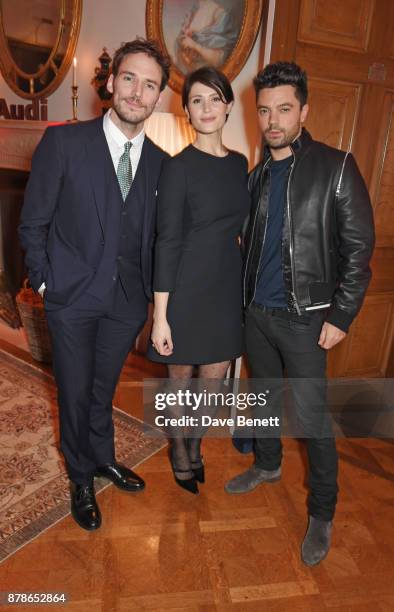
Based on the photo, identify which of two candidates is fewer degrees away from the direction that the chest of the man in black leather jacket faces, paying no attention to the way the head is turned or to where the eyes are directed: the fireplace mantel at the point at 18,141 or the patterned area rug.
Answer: the patterned area rug

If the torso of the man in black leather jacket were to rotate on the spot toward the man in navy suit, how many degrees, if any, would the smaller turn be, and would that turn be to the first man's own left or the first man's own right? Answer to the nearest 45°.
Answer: approximately 45° to the first man's own right

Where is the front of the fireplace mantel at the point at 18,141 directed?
toward the camera

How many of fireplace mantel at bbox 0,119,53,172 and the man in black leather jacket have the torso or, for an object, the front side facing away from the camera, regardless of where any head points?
0

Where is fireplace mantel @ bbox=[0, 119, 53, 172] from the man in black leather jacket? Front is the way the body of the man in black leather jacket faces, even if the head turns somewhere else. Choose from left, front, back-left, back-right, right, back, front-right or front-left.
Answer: right

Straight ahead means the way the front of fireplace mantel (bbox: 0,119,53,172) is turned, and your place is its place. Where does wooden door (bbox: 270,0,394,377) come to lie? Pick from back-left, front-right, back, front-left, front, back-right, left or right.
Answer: front-left

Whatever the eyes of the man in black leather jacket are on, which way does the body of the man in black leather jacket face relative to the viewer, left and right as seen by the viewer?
facing the viewer and to the left of the viewer

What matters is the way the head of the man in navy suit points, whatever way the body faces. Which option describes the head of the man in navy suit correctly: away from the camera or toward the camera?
toward the camera

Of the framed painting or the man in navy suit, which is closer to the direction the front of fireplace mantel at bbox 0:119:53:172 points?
the man in navy suit

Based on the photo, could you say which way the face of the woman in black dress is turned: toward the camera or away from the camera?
toward the camera

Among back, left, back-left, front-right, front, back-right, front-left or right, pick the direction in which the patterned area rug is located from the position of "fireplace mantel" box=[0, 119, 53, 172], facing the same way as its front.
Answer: front

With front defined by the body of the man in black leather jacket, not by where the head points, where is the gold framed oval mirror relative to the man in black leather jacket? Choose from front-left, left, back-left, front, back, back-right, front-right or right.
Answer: right

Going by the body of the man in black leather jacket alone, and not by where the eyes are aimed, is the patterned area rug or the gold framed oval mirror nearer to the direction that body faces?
the patterned area rug

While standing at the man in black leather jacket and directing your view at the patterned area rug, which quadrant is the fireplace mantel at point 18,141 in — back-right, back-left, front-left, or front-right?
front-right
